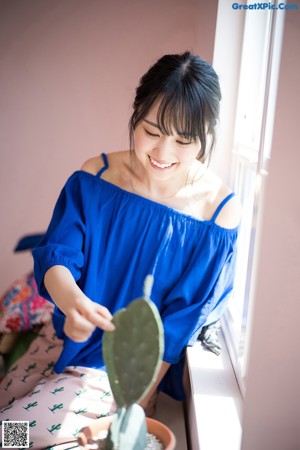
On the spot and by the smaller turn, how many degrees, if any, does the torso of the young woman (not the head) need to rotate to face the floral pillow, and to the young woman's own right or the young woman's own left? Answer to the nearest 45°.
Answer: approximately 135° to the young woman's own right

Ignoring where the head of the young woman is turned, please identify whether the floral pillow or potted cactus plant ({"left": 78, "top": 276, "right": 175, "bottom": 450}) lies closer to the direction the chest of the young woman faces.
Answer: the potted cactus plant

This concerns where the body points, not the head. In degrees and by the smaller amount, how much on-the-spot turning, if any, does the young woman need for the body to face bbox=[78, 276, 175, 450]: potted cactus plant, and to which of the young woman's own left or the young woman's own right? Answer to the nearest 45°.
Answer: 0° — they already face it

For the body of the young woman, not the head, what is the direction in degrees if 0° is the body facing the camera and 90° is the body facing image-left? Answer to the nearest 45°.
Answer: approximately 0°
